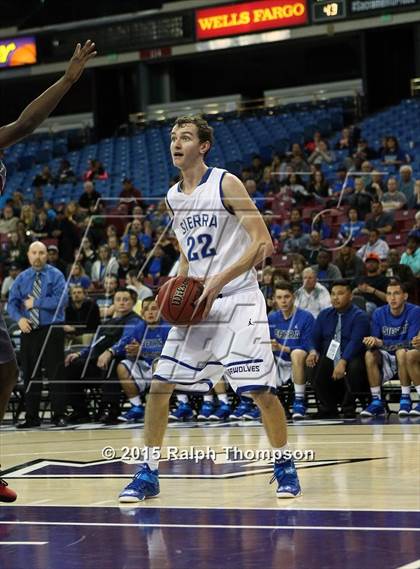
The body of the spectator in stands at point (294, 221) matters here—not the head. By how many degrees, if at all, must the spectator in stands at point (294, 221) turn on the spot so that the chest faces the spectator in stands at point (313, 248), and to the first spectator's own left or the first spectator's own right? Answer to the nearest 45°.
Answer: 0° — they already face them

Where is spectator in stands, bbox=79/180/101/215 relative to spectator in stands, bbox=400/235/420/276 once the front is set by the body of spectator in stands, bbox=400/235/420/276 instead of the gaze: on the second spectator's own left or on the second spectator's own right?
on the second spectator's own right

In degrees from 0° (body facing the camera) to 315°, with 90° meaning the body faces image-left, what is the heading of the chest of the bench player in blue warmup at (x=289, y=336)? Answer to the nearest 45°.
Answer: approximately 0°

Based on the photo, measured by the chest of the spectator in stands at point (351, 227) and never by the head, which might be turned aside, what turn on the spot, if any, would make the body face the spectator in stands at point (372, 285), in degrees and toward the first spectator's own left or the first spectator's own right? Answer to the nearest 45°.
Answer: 0° — they already face them

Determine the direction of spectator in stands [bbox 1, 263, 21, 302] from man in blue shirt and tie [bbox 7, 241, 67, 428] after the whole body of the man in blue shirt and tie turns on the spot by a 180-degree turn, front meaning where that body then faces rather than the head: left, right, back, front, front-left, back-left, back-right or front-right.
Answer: front

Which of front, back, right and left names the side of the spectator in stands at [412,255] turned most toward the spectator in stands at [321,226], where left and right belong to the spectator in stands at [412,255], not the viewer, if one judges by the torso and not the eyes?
right

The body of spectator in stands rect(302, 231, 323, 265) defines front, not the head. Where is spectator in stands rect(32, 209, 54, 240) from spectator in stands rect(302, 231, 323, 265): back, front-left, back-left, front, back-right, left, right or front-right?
back-right

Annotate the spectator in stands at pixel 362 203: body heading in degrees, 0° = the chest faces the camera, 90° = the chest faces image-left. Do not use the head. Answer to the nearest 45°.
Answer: approximately 0°

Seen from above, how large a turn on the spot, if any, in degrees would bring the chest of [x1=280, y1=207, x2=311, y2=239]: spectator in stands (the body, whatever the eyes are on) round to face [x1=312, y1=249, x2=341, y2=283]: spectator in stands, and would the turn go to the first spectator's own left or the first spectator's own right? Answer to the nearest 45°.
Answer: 0° — they already face them
